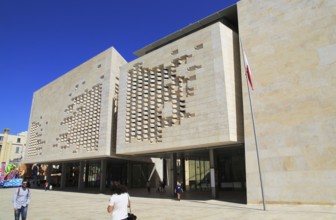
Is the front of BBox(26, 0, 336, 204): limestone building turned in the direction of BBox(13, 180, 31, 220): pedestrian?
yes

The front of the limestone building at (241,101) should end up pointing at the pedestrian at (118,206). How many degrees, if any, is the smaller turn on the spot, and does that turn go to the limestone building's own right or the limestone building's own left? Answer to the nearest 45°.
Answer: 0° — it already faces them

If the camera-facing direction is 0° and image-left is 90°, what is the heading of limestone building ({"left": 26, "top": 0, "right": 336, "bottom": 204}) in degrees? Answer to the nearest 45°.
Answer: approximately 45°
